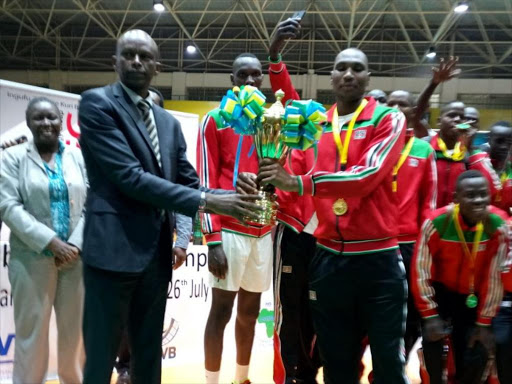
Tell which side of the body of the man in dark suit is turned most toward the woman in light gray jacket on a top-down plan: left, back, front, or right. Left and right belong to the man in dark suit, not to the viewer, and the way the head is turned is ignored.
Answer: back

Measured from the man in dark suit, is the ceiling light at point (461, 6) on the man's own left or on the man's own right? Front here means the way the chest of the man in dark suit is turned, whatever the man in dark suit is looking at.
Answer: on the man's own left

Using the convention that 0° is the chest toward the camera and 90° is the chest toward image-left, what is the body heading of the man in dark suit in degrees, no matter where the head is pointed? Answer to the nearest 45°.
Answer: approximately 315°
